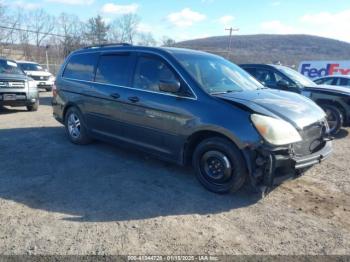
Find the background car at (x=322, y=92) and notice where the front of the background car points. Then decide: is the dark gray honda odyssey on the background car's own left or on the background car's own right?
on the background car's own right

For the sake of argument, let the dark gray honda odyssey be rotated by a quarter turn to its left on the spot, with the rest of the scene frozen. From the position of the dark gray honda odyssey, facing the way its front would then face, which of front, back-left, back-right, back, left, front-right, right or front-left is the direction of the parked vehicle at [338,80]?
front

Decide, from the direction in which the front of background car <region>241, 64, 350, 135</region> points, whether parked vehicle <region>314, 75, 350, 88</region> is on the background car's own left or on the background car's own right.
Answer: on the background car's own left

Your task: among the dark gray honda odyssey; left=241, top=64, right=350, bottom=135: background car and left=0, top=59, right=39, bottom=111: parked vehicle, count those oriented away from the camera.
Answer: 0

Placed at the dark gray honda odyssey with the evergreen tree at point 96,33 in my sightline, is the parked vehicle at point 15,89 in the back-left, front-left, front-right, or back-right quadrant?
front-left

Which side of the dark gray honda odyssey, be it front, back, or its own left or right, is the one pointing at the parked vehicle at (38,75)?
back

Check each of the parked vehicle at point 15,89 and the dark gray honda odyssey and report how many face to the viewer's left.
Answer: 0

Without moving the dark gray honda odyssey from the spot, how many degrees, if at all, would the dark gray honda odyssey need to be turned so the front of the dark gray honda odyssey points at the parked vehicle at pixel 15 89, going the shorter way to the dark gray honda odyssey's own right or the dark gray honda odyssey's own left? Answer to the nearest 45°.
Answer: approximately 180°

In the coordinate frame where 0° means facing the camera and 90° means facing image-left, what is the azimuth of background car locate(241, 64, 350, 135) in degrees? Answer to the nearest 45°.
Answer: approximately 315°

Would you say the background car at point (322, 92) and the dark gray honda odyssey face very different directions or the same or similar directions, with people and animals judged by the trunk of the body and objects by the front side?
same or similar directions

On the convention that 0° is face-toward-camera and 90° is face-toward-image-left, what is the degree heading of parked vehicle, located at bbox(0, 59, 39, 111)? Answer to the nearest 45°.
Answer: approximately 315°

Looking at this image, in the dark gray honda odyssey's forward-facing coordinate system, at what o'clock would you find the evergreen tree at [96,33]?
The evergreen tree is roughly at 7 o'clock from the dark gray honda odyssey.

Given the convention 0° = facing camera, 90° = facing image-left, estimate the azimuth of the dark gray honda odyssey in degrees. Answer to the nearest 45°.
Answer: approximately 315°

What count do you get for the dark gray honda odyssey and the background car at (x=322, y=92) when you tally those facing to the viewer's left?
0
